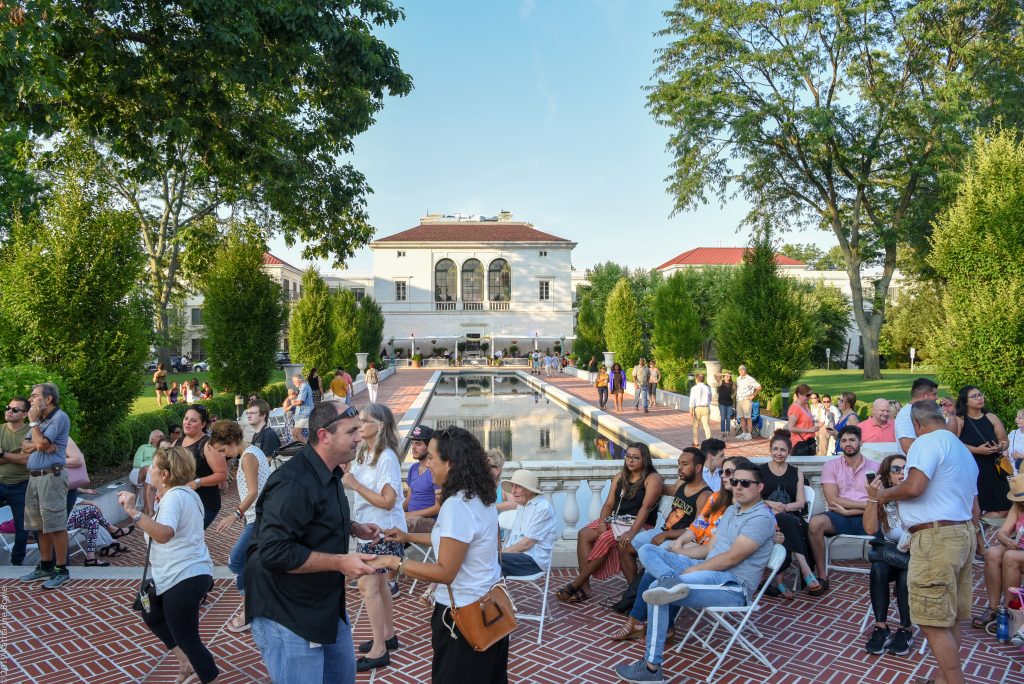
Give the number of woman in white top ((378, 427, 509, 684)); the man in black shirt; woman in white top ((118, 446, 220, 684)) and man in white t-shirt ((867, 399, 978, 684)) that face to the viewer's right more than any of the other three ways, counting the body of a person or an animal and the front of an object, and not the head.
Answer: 1

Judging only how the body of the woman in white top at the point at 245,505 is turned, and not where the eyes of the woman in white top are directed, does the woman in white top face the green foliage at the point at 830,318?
no

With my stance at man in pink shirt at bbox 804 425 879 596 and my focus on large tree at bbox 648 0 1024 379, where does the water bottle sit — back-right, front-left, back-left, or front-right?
back-right

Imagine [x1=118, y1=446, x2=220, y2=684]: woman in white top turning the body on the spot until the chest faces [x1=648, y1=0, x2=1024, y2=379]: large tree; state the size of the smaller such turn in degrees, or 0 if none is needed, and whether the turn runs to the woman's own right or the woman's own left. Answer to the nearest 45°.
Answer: approximately 135° to the woman's own right

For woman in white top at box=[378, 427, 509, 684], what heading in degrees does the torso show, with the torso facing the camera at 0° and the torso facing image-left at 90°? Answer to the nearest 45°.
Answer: approximately 90°

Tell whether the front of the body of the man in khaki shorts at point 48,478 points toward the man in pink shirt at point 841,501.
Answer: no

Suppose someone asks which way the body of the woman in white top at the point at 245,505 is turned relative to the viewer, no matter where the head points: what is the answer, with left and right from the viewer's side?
facing to the left of the viewer

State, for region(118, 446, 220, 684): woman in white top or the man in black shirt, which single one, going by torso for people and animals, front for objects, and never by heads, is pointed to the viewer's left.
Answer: the woman in white top

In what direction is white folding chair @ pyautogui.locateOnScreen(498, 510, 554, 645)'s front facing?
to the viewer's left

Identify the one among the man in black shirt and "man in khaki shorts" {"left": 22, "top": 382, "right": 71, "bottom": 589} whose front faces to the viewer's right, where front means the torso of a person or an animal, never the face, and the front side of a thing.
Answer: the man in black shirt

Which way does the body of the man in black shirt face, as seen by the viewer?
to the viewer's right
